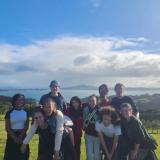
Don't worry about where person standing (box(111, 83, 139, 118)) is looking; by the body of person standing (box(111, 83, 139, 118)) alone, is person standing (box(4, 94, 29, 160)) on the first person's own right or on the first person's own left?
on the first person's own right

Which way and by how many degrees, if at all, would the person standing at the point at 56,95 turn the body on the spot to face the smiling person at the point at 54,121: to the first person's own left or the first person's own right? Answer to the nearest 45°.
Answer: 0° — they already face them

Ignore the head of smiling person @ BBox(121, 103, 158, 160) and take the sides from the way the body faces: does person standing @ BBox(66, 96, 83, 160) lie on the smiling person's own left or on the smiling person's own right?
on the smiling person's own right

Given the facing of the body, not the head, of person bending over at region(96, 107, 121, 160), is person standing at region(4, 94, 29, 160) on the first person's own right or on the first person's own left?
on the first person's own right

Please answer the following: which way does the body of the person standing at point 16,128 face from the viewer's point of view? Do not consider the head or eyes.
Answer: toward the camera

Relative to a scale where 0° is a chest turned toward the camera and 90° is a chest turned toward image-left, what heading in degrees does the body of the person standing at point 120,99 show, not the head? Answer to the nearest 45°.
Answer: approximately 0°

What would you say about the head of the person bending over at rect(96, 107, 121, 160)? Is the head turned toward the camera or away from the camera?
toward the camera

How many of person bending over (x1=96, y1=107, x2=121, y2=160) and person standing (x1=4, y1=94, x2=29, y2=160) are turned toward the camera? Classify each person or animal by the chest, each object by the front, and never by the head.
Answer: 2

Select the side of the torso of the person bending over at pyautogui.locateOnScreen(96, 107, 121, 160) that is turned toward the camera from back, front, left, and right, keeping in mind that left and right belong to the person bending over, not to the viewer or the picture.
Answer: front

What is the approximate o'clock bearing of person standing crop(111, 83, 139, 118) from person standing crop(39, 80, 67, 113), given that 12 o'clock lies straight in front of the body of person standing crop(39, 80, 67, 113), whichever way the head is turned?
person standing crop(111, 83, 139, 118) is roughly at 9 o'clock from person standing crop(39, 80, 67, 113).

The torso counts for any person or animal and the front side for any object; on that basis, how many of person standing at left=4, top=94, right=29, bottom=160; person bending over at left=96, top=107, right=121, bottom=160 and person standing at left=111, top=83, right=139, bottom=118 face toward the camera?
3
